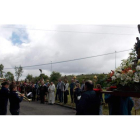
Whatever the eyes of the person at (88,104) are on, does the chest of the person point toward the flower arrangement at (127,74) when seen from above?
no

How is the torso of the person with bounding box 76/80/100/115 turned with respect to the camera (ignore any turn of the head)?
away from the camera

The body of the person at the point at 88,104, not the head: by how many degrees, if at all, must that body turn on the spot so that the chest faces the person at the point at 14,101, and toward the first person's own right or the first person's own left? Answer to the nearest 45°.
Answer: approximately 45° to the first person's own left
